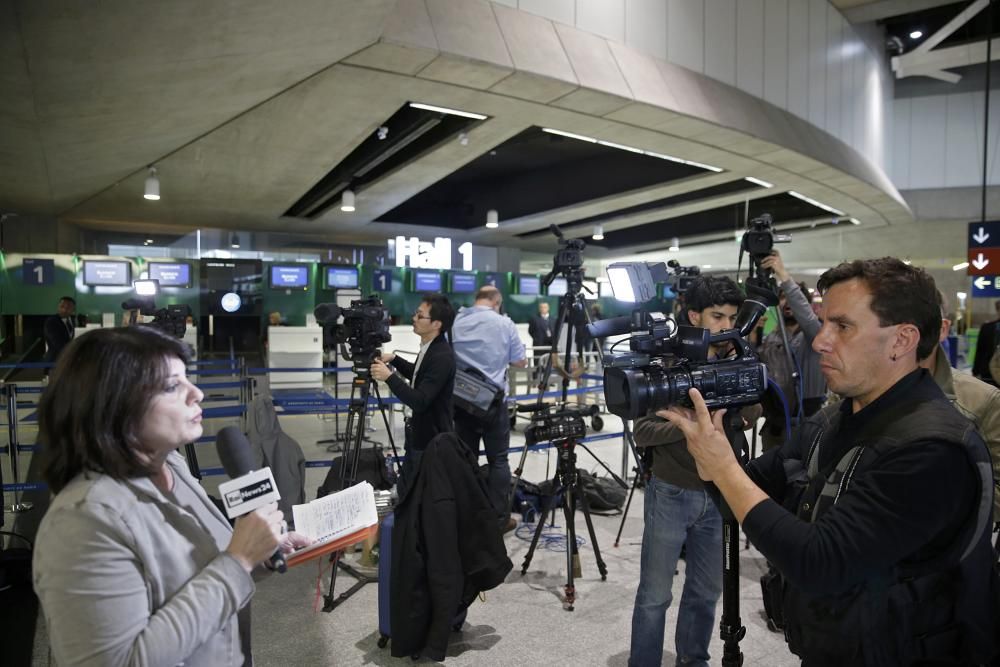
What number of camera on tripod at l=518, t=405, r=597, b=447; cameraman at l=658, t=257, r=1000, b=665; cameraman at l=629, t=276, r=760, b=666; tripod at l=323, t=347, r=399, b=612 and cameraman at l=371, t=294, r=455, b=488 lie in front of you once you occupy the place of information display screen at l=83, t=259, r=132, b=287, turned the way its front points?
5

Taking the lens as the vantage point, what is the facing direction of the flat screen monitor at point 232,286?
facing the viewer

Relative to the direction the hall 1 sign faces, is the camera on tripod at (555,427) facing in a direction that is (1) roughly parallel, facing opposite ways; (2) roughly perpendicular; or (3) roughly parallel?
roughly perpendicular

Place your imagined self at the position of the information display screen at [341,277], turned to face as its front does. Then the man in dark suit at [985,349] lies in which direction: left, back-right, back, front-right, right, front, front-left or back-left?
front-left

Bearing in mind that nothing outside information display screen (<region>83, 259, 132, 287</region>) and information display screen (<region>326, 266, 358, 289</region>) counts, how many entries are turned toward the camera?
2

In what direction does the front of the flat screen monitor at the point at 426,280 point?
toward the camera

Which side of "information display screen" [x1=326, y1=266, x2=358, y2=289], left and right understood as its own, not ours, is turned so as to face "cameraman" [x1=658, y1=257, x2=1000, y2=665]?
front

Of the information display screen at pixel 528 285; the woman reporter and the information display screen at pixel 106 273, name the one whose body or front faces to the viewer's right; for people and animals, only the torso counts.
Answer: the woman reporter

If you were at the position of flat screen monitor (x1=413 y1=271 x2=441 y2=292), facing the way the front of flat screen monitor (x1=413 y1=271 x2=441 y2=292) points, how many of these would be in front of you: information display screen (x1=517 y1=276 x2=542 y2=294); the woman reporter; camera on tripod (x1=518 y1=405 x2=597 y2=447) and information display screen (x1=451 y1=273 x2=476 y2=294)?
2

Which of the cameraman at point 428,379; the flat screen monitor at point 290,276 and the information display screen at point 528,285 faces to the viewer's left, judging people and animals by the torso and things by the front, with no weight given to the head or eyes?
the cameraman

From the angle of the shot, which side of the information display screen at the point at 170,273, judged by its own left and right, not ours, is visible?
front

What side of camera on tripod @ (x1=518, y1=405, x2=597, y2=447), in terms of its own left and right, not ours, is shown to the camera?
left

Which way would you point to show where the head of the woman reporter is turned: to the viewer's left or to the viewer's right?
to the viewer's right

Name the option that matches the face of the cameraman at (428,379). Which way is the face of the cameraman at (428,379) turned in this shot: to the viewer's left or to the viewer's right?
to the viewer's left

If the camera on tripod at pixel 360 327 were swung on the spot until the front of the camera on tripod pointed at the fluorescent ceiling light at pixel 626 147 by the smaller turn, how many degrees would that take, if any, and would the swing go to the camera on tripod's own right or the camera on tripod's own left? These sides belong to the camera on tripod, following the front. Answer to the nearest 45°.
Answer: approximately 135° to the camera on tripod's own right
